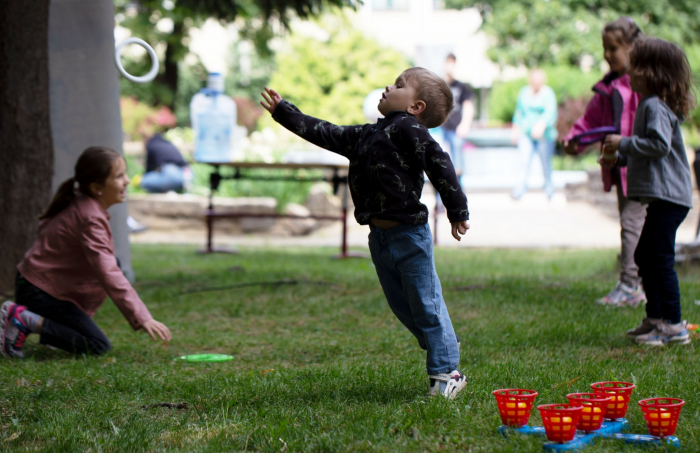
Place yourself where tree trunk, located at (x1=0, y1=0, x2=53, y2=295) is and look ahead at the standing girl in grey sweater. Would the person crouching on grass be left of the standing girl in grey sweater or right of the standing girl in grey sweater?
right

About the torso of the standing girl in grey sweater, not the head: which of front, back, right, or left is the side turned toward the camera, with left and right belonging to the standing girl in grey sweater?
left

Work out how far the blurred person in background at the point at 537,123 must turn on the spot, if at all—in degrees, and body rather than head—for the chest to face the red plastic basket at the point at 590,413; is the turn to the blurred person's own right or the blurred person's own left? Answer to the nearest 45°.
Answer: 0° — they already face it

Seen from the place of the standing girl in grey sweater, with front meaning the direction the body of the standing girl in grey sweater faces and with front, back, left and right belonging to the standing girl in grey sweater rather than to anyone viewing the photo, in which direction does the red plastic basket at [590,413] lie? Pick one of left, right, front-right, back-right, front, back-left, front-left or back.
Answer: left

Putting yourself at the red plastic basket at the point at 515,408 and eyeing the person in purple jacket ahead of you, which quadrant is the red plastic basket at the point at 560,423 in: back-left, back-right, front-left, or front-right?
back-right

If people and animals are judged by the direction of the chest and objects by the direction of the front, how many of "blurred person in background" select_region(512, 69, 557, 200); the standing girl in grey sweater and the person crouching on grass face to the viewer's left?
1

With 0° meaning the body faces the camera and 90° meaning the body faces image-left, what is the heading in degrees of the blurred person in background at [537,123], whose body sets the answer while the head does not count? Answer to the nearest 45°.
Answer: approximately 0°

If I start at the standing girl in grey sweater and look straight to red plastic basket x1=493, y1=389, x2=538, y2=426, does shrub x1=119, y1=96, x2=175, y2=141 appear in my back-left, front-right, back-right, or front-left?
back-right

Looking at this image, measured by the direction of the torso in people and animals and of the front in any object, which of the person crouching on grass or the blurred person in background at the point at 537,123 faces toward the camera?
the blurred person in background

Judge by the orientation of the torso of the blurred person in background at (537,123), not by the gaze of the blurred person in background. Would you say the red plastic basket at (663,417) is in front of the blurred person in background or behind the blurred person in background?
in front

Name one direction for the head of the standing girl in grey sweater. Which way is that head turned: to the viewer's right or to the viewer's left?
to the viewer's left

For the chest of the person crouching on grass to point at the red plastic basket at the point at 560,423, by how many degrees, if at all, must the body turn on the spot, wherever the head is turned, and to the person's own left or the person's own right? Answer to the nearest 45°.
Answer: approximately 45° to the person's own right

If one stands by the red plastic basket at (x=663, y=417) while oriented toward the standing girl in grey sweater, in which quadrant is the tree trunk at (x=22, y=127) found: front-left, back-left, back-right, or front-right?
front-left

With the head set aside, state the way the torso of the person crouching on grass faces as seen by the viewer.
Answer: to the viewer's right

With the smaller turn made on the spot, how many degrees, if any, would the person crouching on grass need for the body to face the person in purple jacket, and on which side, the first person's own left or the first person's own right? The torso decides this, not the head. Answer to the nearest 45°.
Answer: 0° — they already face them

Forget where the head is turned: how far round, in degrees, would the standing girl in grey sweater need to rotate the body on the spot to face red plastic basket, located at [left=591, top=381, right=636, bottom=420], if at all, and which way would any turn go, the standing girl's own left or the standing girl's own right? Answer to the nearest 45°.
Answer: approximately 90° to the standing girl's own left

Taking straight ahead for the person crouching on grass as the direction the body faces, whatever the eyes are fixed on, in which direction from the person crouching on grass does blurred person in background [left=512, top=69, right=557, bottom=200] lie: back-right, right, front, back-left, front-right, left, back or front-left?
front-left
